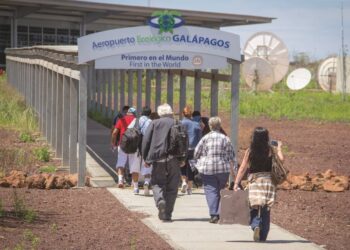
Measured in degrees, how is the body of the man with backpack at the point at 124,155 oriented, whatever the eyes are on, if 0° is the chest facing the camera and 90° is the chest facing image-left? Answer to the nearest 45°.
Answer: approximately 180°

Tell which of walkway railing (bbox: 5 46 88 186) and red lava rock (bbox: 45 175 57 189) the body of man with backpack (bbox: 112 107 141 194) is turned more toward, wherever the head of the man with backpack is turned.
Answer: the walkway railing

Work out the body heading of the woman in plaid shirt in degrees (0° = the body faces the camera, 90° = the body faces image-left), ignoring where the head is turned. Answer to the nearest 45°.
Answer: approximately 180°

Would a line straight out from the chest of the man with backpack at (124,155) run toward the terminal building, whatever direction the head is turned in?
yes

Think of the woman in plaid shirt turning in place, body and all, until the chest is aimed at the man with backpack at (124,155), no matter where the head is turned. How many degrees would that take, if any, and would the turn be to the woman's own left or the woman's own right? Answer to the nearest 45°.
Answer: approximately 45° to the woman's own left

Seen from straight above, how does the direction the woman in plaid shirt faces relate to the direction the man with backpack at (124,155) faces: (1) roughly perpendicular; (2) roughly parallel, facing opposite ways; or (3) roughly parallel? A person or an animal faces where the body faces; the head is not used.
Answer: roughly parallel

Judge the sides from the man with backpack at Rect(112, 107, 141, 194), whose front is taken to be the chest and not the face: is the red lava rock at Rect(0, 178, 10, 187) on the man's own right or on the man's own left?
on the man's own left

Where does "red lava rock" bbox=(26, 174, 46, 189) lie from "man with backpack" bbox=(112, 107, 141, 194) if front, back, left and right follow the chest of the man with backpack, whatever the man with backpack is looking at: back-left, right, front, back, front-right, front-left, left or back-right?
left

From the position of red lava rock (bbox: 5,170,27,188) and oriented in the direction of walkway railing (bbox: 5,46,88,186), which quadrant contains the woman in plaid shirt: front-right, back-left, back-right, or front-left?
back-right

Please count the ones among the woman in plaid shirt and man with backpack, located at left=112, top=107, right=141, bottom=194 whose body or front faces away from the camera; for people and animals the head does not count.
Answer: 2

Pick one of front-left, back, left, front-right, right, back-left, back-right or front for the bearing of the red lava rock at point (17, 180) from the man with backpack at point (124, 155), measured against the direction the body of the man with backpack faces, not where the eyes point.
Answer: left
